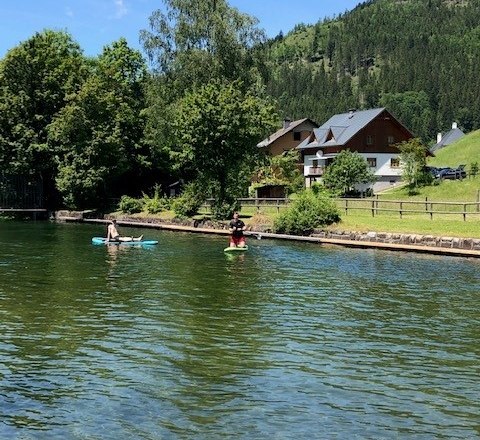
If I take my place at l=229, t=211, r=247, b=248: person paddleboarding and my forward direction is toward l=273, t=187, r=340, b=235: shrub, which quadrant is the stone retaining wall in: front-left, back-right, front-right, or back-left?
front-right

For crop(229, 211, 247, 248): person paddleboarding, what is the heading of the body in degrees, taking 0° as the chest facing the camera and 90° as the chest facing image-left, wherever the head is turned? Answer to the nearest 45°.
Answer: approximately 0°

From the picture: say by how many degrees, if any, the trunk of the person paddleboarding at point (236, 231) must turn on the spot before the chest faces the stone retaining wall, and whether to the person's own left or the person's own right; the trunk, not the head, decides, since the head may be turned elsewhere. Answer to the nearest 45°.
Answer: approximately 90° to the person's own left

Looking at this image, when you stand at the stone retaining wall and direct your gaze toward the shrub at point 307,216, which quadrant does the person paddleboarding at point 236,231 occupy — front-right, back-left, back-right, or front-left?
front-left

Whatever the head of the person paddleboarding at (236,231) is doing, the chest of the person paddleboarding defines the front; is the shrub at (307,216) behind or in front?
behind
